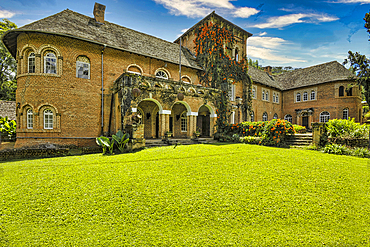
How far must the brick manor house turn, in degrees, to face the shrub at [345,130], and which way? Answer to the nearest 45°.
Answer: approximately 45° to its left

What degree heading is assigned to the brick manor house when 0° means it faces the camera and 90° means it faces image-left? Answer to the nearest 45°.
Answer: approximately 315°

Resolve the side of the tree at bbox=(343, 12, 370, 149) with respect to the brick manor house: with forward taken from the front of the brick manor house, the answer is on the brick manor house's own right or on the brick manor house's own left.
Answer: on the brick manor house's own left

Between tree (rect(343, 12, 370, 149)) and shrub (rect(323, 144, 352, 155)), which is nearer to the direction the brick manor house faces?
the shrub

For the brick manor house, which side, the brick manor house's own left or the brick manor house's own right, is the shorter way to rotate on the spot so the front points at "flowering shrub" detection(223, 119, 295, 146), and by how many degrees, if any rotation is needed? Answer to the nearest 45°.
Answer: approximately 45° to the brick manor house's own left

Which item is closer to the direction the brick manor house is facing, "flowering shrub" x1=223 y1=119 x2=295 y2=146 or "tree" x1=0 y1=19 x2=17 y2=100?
the flowering shrub

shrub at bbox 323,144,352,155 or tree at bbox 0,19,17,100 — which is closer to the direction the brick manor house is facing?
the shrub
